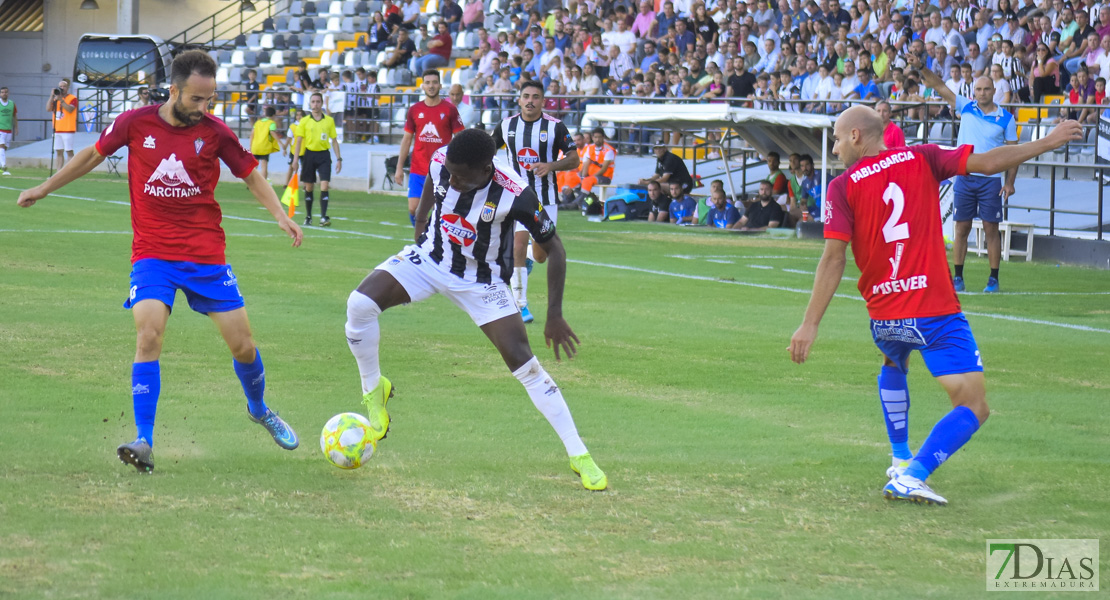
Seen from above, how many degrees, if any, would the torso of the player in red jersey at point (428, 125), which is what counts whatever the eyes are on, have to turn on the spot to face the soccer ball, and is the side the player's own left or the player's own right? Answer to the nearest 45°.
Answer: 0° — they already face it

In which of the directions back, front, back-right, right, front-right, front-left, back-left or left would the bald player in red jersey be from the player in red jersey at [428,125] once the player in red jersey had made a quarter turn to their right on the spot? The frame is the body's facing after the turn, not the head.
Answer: left

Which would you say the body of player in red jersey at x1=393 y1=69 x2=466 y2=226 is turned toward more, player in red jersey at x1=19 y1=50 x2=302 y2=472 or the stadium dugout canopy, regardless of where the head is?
the player in red jersey

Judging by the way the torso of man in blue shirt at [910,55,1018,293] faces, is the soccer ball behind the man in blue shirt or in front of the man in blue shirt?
in front

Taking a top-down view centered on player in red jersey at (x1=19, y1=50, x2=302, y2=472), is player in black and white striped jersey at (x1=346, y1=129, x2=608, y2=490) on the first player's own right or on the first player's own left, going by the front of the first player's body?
on the first player's own left

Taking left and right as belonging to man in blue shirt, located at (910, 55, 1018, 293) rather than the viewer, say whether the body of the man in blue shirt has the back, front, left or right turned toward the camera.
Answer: front

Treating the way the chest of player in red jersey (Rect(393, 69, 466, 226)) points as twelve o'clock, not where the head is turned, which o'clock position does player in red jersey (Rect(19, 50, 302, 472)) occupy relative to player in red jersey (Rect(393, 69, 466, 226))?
player in red jersey (Rect(19, 50, 302, 472)) is roughly at 12 o'clock from player in red jersey (Rect(393, 69, 466, 226)).

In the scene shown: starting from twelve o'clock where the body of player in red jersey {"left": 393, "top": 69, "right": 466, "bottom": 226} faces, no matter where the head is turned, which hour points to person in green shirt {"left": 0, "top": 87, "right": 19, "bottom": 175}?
The person in green shirt is roughly at 5 o'clock from the player in red jersey.

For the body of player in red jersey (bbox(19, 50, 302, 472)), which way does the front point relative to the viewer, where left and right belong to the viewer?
facing the viewer

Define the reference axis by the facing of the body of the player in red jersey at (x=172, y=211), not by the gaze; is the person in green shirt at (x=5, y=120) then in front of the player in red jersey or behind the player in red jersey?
behind

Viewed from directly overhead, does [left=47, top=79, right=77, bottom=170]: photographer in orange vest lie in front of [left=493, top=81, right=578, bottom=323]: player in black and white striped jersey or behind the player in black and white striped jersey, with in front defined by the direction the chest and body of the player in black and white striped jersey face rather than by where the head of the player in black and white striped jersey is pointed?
behind

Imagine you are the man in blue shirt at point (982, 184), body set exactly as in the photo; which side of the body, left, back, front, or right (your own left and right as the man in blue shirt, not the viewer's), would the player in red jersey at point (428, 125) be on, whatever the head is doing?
right

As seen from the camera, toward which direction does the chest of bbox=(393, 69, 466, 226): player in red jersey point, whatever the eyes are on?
toward the camera

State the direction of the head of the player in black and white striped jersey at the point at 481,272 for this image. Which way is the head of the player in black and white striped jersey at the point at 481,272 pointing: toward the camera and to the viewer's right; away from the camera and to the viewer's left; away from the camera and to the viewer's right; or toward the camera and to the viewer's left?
toward the camera and to the viewer's left
